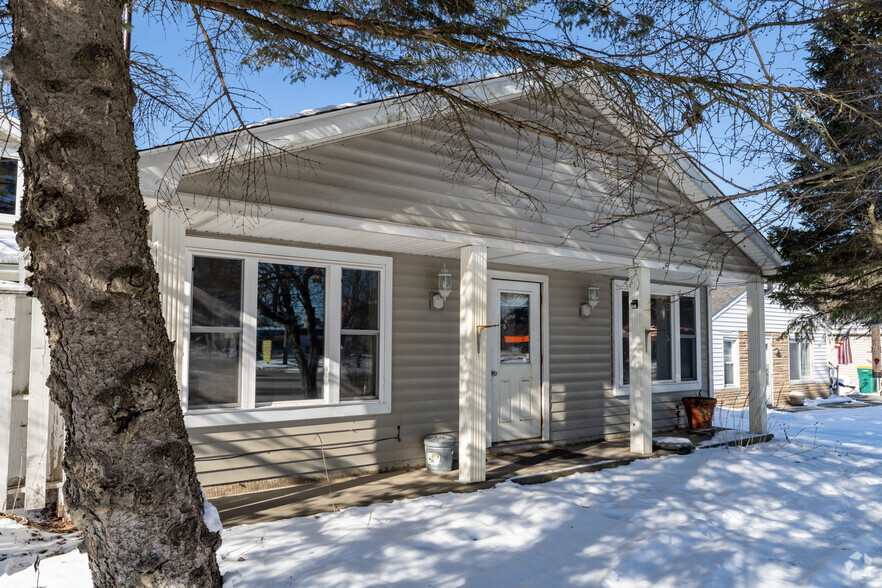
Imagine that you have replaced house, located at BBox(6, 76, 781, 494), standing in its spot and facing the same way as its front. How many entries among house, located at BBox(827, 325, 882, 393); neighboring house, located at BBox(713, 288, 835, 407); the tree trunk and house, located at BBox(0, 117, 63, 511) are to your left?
2

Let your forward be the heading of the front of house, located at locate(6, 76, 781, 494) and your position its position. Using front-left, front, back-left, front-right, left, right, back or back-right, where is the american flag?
left

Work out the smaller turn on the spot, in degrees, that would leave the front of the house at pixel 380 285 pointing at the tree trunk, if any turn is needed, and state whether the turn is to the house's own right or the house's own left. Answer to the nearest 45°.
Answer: approximately 45° to the house's own right

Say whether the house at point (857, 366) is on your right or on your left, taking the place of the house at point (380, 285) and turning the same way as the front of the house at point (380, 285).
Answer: on your left

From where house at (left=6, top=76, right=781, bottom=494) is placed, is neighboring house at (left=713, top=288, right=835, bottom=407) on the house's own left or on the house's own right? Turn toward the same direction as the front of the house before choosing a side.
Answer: on the house's own left

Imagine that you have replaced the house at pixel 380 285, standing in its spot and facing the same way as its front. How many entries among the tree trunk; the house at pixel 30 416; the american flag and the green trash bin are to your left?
2

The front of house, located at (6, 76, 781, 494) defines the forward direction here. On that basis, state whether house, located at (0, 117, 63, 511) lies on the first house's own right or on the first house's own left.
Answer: on the first house's own right

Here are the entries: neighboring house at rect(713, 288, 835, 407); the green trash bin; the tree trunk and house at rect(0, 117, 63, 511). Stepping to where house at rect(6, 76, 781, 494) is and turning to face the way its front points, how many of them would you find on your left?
2

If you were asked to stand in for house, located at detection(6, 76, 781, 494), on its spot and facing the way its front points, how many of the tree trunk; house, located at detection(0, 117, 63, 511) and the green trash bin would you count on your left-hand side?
1

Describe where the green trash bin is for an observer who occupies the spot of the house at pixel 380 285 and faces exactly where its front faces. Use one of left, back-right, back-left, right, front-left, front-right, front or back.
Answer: left

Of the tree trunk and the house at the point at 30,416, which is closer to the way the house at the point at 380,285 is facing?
the tree trunk

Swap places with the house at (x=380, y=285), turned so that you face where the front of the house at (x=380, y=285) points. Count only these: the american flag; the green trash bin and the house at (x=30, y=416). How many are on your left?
2
